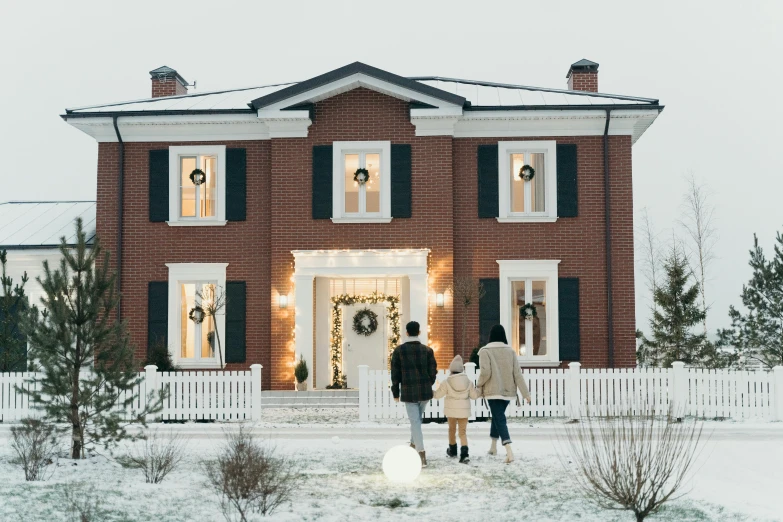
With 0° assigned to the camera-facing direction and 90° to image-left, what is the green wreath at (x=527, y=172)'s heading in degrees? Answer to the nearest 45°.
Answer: approximately 0°

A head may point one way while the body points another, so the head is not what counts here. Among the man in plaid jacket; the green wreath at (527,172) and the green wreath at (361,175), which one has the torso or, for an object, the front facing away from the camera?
the man in plaid jacket

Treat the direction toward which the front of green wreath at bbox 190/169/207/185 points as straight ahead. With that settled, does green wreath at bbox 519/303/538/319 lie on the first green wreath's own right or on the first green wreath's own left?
on the first green wreath's own left

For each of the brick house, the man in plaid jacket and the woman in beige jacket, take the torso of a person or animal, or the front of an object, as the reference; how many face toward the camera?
1

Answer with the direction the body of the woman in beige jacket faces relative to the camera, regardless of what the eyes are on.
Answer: away from the camera

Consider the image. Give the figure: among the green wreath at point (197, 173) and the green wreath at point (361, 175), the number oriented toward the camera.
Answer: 2

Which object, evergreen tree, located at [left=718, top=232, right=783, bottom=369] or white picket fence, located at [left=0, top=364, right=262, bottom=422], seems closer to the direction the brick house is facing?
the white picket fence

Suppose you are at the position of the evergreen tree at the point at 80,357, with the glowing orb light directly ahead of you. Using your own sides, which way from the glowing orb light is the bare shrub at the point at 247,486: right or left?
right

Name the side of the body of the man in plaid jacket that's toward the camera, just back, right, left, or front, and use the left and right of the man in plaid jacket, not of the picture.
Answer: back

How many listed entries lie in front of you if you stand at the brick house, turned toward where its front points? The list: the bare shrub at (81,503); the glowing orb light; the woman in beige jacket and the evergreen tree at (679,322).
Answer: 3

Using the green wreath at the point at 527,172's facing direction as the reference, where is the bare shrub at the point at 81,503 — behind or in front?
in front

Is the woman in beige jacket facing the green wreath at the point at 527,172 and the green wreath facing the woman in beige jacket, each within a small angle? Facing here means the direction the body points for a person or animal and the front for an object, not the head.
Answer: yes

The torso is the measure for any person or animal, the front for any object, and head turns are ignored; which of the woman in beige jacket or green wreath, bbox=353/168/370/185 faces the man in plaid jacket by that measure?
the green wreath

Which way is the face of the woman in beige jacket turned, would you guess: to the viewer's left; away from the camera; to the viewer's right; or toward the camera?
away from the camera

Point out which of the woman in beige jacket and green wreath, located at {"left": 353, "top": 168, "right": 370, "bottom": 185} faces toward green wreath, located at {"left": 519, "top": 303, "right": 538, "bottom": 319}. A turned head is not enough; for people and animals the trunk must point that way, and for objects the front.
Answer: the woman in beige jacket

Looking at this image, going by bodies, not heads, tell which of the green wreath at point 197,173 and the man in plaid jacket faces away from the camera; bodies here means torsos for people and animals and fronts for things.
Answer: the man in plaid jacket

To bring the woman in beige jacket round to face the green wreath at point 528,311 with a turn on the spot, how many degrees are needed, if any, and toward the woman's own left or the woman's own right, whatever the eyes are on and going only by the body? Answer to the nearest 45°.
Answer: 0° — they already face it
